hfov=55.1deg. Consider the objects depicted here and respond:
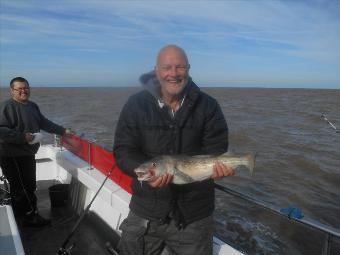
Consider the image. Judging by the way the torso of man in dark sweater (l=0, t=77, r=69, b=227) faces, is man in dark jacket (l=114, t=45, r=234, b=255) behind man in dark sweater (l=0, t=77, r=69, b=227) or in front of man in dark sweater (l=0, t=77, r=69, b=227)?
in front

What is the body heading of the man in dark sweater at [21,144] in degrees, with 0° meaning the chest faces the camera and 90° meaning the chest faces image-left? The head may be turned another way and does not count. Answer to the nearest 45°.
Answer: approximately 315°

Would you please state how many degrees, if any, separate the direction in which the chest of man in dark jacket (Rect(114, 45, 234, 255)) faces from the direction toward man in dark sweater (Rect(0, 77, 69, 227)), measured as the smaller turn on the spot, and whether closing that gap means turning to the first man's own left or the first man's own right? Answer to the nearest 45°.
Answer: approximately 135° to the first man's own right

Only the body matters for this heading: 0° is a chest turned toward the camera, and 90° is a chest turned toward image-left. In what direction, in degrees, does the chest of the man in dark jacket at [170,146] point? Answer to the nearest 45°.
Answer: approximately 0°
